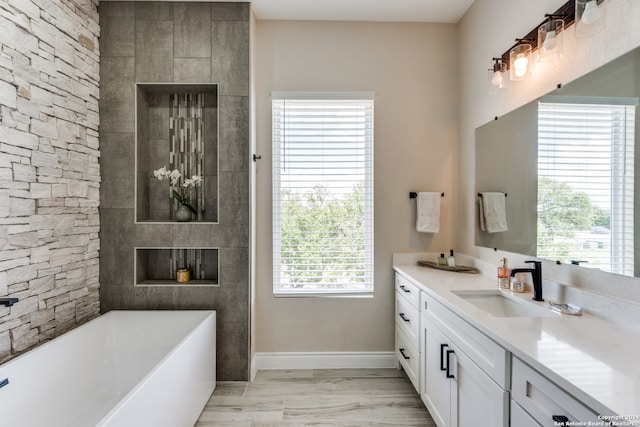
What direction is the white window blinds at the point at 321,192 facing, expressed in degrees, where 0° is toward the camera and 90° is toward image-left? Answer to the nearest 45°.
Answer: approximately 0°

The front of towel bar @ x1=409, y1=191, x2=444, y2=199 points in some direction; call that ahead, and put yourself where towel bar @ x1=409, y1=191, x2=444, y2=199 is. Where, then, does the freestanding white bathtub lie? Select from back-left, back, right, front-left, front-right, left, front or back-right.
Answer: front-right

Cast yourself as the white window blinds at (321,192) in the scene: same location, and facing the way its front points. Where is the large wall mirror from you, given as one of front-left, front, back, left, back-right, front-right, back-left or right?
front-left

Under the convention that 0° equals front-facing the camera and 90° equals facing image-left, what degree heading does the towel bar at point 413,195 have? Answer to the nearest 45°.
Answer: approximately 0°

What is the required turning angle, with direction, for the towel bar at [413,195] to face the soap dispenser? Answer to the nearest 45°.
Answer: approximately 45° to its left

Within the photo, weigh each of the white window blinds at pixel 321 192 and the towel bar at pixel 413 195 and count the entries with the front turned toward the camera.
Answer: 2

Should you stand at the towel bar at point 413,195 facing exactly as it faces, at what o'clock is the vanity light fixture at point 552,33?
The vanity light fixture is roughly at 11 o'clock from the towel bar.

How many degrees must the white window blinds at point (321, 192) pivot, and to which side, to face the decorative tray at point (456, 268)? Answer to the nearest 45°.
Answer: approximately 90° to its left

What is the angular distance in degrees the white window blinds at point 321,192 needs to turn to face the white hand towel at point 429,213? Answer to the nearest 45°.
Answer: approximately 90° to its left

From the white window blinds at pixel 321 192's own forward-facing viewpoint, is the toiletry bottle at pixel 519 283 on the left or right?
on its left

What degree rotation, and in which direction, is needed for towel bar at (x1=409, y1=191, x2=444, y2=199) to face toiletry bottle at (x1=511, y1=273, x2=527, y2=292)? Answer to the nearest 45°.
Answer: approximately 45° to its left
